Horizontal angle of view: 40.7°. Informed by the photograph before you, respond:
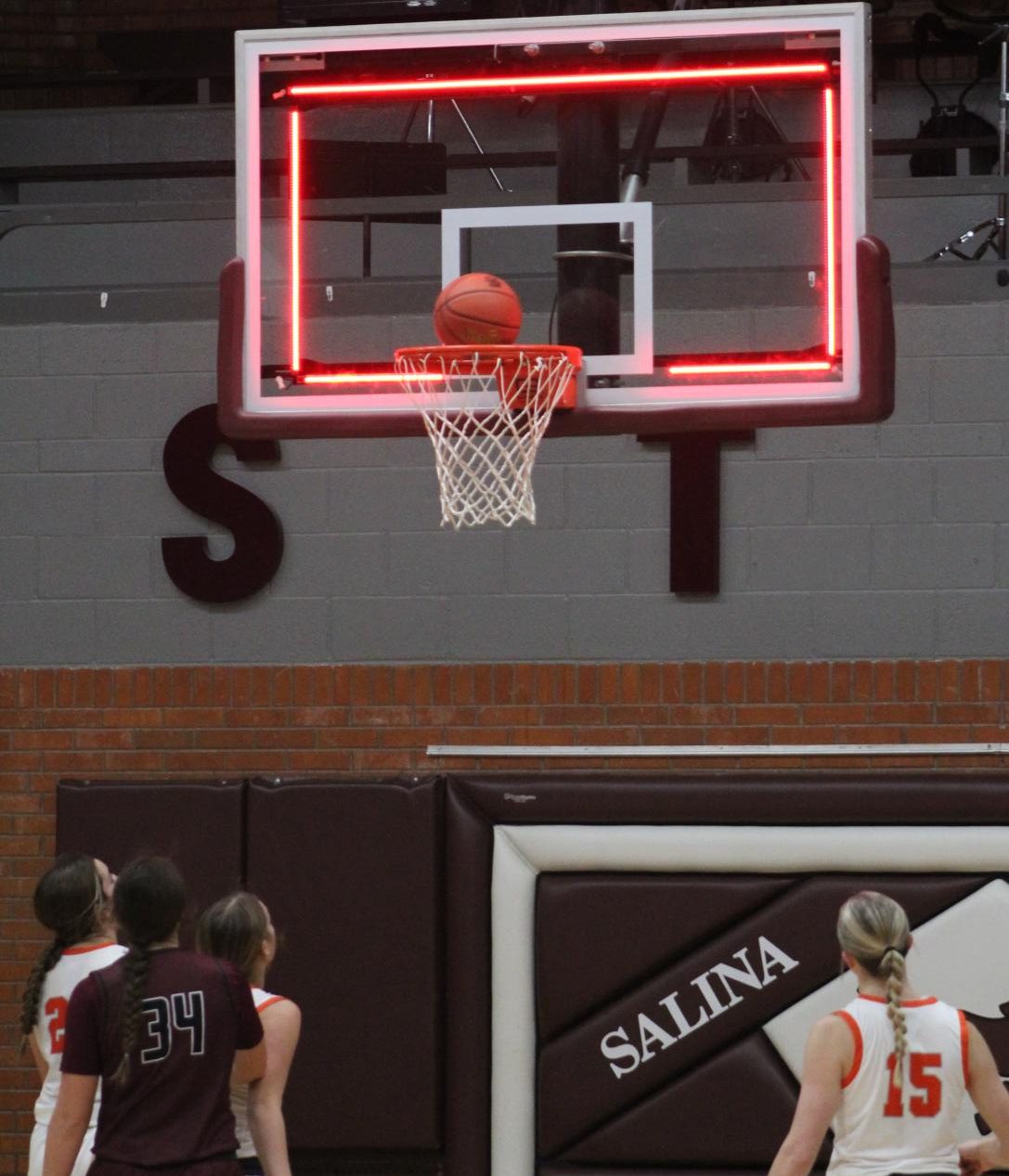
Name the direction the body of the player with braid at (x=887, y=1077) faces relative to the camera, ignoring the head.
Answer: away from the camera

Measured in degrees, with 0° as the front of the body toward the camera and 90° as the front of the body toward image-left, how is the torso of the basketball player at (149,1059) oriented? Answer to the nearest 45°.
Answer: approximately 180°

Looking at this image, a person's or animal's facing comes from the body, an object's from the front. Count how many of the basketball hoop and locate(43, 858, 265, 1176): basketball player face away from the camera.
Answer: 1

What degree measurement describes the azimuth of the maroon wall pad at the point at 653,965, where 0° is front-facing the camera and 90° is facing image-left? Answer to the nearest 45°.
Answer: approximately 0°

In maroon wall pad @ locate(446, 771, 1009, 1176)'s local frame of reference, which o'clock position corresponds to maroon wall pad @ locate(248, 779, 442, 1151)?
maroon wall pad @ locate(248, 779, 442, 1151) is roughly at 3 o'clock from maroon wall pad @ locate(446, 771, 1009, 1176).

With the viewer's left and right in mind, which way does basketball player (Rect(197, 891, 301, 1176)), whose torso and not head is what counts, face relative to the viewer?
facing away from the viewer and to the right of the viewer

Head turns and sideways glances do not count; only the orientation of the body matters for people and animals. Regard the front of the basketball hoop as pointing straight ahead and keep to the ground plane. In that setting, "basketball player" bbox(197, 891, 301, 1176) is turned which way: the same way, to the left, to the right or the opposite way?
the opposite way
